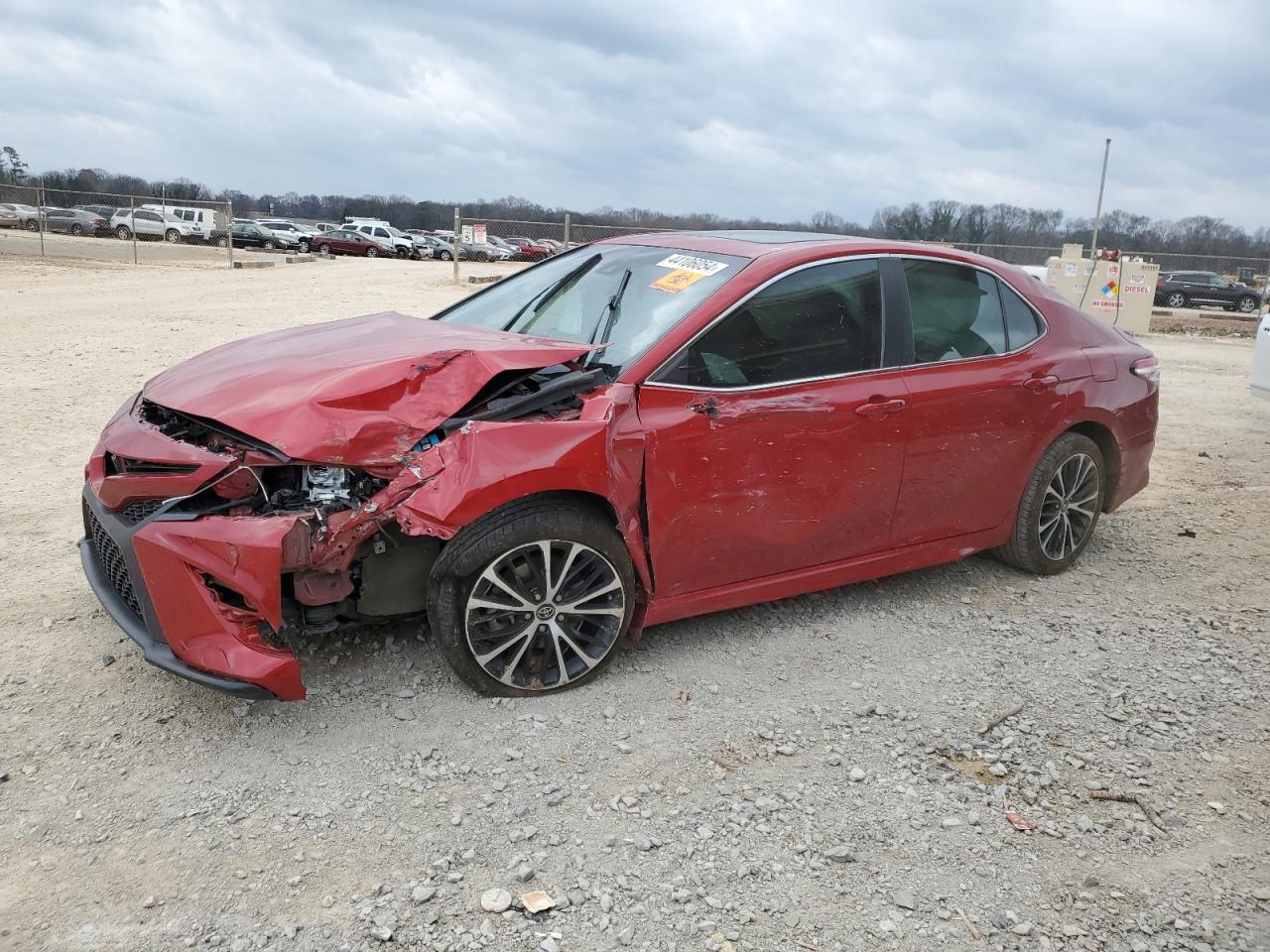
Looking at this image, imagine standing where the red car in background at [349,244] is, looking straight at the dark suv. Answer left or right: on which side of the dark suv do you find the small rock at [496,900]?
right

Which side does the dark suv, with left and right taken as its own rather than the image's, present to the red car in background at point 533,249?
back

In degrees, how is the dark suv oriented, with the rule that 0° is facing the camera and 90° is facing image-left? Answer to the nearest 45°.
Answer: approximately 270°

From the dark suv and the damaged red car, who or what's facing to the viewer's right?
the dark suv
